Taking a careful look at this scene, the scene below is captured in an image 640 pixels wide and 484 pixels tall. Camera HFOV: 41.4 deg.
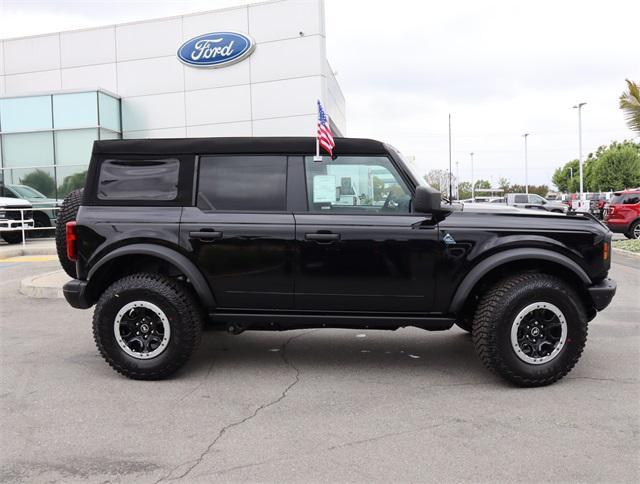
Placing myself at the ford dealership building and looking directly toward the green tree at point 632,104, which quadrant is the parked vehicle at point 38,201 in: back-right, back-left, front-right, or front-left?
back-right

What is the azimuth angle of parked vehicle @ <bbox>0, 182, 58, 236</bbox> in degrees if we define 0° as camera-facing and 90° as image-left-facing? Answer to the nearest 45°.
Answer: approximately 315°

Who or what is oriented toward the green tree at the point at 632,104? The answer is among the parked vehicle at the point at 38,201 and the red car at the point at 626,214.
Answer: the parked vehicle

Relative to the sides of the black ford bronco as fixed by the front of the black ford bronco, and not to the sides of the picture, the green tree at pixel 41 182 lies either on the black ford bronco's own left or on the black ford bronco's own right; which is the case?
on the black ford bronco's own left

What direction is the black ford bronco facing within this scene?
to the viewer's right

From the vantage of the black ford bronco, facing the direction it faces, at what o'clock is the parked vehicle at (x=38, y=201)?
The parked vehicle is roughly at 8 o'clock from the black ford bronco.

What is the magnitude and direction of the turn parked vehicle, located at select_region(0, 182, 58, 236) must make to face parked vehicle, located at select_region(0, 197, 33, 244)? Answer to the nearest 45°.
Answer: approximately 45° to its right

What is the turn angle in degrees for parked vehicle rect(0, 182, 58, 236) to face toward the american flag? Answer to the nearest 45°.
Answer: approximately 45° to its right
